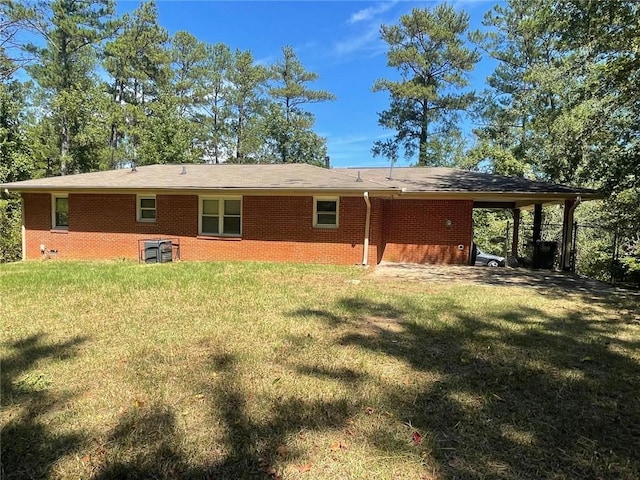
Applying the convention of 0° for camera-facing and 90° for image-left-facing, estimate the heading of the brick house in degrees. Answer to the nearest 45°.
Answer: approximately 180°

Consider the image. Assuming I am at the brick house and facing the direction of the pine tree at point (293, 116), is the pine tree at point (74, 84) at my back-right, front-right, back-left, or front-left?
front-left

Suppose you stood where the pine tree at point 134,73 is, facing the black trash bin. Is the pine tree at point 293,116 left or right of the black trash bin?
left

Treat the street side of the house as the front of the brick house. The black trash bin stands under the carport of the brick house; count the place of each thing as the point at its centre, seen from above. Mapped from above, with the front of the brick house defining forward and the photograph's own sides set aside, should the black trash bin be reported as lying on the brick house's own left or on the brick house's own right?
on the brick house's own right

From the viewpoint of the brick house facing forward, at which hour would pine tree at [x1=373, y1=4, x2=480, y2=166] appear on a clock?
The pine tree is roughly at 1 o'clock from the brick house.

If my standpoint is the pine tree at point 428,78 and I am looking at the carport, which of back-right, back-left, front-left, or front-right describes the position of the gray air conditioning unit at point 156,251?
front-right

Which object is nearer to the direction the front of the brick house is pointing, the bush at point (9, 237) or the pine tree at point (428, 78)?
the pine tree

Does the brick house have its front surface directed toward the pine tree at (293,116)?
yes

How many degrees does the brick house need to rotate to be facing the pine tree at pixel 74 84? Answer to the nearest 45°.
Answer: approximately 45° to its left

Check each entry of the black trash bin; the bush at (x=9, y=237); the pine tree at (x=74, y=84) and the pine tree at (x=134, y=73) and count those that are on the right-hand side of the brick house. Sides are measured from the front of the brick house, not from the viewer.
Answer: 1

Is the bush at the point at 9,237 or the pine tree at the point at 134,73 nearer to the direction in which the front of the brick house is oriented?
the pine tree

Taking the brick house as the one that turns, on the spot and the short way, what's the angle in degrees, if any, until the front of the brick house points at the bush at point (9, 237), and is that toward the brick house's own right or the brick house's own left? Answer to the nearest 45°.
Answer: approximately 45° to the brick house's own left

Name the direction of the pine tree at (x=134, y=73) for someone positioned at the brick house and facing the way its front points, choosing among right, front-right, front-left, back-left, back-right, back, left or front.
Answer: front-left
